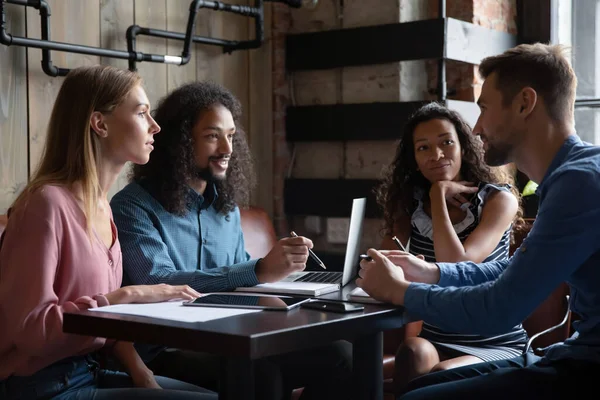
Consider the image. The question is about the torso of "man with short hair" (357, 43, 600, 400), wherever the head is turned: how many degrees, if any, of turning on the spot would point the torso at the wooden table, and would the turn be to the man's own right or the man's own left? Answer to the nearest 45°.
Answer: approximately 45° to the man's own left

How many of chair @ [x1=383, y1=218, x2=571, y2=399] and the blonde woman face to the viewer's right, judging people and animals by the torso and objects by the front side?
1

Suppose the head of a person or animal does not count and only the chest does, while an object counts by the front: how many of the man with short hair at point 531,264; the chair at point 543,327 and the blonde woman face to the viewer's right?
1

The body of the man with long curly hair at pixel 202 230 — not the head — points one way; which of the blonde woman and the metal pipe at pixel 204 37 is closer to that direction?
the blonde woman

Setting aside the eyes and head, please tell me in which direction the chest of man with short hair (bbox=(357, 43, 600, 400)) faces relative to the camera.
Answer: to the viewer's left

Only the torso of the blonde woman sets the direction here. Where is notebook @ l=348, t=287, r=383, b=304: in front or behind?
in front

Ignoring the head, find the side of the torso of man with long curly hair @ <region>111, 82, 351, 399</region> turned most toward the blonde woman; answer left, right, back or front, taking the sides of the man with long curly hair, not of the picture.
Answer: right

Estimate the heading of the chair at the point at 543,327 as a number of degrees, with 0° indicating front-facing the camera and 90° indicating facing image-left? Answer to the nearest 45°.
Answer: approximately 45°

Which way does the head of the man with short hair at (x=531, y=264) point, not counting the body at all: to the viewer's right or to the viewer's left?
to the viewer's left

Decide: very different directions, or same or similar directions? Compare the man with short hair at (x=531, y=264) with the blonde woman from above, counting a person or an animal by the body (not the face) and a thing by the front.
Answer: very different directions

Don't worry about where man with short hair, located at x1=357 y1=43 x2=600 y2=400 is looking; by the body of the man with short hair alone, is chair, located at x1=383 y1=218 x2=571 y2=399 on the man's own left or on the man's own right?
on the man's own right

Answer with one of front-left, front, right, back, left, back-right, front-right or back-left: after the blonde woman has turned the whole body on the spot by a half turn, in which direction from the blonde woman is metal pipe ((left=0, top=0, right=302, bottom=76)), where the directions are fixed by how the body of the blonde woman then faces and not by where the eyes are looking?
right

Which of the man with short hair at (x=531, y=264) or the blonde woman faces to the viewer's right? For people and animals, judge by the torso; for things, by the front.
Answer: the blonde woman

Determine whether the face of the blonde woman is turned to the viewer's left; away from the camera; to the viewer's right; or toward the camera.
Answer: to the viewer's right

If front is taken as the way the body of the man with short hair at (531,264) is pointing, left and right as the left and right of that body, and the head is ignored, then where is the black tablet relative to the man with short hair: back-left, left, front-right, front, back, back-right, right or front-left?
front

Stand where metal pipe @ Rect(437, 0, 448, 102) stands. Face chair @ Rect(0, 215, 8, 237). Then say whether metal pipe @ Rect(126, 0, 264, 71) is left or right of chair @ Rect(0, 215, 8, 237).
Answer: right

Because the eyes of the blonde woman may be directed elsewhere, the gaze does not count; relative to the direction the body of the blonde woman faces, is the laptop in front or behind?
in front

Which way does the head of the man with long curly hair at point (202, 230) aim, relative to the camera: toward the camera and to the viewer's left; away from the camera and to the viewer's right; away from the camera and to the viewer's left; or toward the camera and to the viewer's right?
toward the camera and to the viewer's right

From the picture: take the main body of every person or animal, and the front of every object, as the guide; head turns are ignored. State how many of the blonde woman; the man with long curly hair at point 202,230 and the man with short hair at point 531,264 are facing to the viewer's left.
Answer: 1

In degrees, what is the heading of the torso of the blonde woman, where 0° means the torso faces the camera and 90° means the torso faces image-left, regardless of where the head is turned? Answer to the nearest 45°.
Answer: approximately 270°
